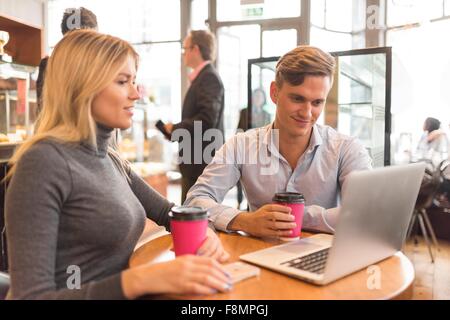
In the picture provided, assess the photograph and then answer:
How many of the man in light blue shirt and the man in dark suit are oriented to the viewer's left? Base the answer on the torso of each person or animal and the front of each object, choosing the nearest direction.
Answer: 1

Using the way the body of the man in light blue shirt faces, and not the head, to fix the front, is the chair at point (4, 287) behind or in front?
in front

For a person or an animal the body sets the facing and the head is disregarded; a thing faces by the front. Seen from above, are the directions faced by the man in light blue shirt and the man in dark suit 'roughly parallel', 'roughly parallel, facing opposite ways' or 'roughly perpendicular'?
roughly perpendicular

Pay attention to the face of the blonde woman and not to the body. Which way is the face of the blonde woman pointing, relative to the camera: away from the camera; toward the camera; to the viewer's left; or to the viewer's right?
to the viewer's right

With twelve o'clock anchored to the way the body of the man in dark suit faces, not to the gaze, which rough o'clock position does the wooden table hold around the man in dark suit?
The wooden table is roughly at 9 o'clock from the man in dark suit.

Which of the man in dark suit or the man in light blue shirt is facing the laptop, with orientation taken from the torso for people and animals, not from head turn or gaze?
the man in light blue shirt

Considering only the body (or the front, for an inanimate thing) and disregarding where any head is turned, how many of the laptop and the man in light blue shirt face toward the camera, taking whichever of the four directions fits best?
1

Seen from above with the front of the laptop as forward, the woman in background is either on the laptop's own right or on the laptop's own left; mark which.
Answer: on the laptop's own right

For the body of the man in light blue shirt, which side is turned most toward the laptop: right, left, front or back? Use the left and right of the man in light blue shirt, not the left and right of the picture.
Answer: front

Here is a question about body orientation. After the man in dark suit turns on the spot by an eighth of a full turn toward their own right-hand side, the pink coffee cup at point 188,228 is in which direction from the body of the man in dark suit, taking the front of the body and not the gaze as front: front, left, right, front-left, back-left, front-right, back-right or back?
back-left

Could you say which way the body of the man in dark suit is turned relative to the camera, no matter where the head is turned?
to the viewer's left

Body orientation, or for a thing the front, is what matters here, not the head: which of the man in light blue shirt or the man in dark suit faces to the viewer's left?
the man in dark suit

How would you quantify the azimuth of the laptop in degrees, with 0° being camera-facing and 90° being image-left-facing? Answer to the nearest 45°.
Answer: approximately 135°

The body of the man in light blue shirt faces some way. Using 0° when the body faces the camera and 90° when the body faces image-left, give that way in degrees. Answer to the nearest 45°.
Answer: approximately 0°
